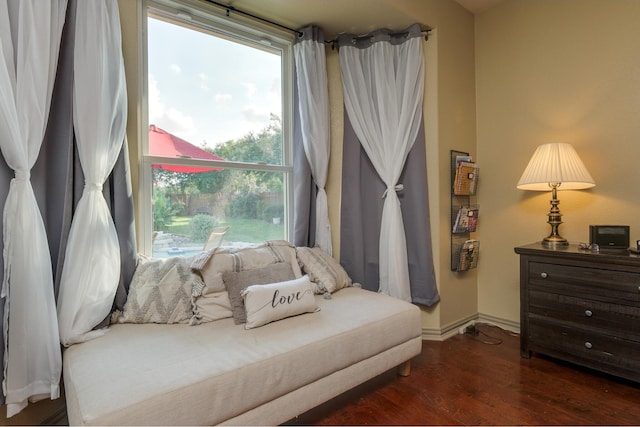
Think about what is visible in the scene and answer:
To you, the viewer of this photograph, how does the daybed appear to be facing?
facing the viewer and to the right of the viewer

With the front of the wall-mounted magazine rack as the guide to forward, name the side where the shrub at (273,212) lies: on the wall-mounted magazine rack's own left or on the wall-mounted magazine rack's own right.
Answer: on the wall-mounted magazine rack's own right

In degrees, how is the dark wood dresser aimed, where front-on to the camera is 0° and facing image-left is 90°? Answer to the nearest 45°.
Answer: approximately 45°

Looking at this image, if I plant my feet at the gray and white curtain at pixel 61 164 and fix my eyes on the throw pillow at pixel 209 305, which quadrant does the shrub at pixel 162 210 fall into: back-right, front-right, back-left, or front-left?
front-left

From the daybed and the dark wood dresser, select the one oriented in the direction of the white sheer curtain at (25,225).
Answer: the dark wood dresser

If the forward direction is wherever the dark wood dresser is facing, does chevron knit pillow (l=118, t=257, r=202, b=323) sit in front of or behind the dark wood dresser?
in front

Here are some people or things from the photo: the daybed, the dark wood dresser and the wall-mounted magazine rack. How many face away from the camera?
0

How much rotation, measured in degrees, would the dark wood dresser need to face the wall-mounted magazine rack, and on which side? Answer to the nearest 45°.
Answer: approximately 90° to its right

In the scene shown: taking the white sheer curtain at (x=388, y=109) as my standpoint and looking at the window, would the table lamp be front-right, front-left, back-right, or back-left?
back-left

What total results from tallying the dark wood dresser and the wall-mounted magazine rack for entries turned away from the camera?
0
